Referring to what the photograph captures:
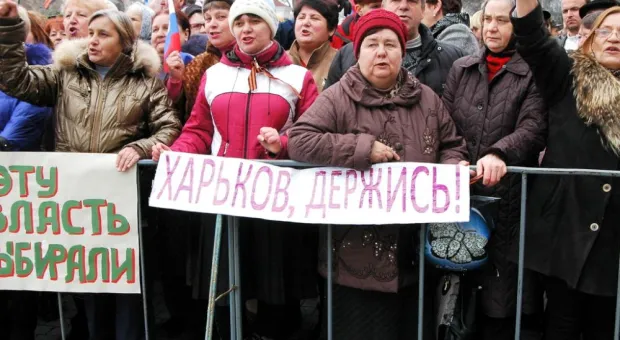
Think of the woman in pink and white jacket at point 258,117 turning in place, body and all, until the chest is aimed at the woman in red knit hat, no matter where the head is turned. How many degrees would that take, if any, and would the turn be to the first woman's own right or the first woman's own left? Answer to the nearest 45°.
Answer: approximately 45° to the first woman's own left

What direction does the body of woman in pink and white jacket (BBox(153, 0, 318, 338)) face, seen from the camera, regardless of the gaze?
toward the camera

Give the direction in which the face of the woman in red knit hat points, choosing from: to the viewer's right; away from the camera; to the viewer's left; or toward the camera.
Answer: toward the camera

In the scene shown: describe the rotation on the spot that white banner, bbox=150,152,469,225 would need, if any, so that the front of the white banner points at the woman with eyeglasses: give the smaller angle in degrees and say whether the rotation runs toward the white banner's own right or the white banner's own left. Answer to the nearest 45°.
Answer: approximately 90° to the white banner's own left

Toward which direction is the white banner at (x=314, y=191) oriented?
toward the camera

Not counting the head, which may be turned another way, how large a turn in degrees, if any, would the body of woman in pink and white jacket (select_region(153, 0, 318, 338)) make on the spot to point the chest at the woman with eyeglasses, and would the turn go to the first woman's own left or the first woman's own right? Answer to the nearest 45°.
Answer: approximately 45° to the first woman's own left
